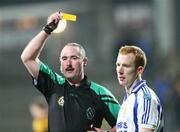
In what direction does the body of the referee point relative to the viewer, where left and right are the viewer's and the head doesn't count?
facing the viewer and to the left of the viewer

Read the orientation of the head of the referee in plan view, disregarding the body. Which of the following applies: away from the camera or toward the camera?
toward the camera
